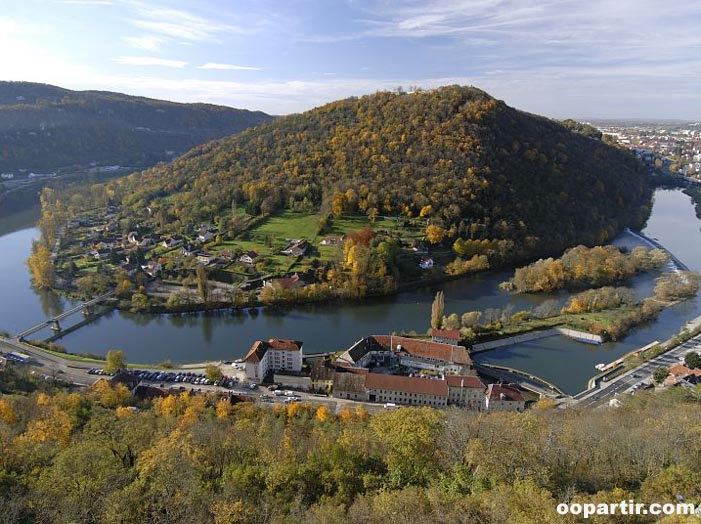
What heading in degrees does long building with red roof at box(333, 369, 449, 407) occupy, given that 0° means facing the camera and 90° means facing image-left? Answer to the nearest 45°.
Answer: approximately 0°

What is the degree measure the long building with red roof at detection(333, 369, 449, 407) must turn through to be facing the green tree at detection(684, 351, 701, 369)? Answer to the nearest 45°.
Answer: approximately 90° to its left

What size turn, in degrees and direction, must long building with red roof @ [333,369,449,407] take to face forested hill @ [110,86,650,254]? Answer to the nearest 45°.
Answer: approximately 180°

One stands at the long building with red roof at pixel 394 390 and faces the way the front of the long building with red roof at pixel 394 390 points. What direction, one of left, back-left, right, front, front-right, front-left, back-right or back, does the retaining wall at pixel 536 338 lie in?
back-left

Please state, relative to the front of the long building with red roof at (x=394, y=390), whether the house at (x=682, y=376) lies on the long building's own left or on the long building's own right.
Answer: on the long building's own left

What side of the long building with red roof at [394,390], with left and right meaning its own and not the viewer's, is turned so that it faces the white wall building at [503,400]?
left

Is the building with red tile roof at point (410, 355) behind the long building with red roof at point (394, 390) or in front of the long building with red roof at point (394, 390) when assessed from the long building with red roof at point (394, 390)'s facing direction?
behind

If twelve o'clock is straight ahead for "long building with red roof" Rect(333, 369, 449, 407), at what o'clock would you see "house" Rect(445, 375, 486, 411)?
"house" Rect(445, 375, 486, 411) is roughly at 9 o'clock from "long building with red roof" Rect(333, 369, 449, 407).

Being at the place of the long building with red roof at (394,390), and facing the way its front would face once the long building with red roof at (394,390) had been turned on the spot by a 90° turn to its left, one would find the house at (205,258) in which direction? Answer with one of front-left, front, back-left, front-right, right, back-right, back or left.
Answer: back-left

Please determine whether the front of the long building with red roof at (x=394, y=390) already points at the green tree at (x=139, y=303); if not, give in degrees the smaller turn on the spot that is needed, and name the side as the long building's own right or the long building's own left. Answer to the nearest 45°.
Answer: approximately 135° to the long building's own right

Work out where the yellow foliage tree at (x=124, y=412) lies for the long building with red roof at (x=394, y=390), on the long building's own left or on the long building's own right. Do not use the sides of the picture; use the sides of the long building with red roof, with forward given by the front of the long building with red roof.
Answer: on the long building's own right

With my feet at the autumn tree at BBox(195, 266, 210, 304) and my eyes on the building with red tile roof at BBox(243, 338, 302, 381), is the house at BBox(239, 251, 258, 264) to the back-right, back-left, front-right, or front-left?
back-left
